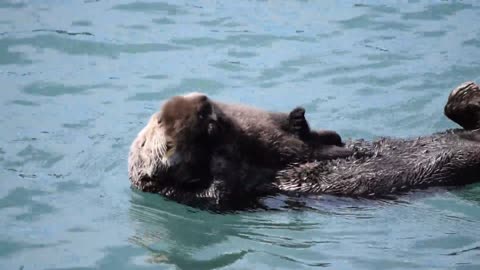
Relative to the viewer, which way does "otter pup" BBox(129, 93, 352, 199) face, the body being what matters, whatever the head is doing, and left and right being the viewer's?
facing to the left of the viewer
